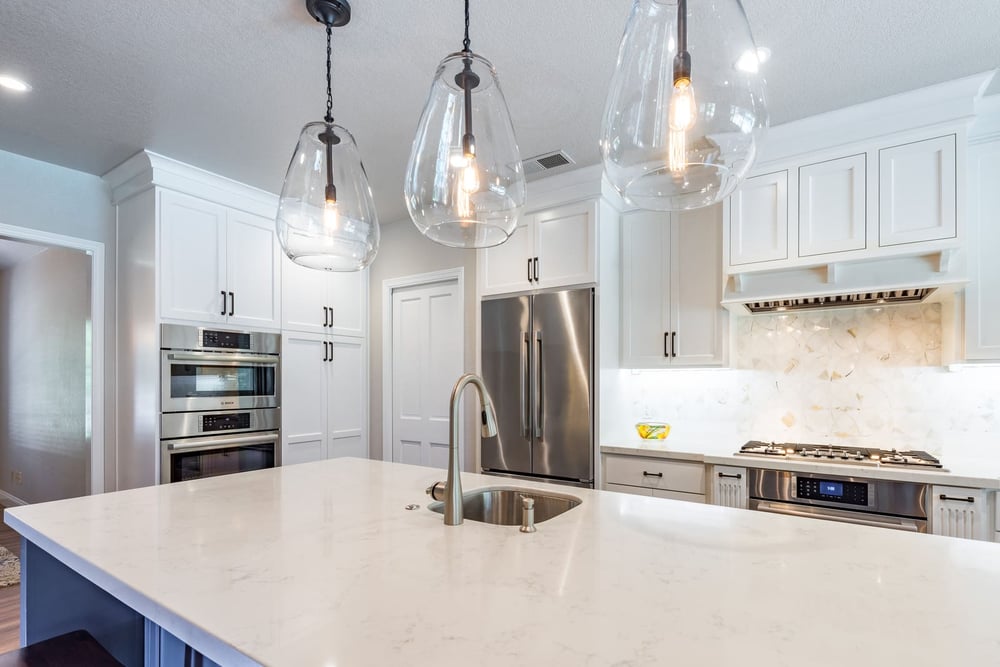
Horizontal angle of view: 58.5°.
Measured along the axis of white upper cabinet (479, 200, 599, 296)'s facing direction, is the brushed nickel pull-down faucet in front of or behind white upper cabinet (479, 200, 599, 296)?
in front

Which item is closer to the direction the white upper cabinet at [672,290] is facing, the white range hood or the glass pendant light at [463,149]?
the glass pendant light

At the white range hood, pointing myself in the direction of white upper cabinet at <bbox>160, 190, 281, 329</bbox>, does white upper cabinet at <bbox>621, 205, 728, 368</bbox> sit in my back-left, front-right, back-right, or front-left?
front-right

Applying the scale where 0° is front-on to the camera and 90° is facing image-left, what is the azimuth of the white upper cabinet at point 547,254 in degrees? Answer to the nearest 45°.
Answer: approximately 45°

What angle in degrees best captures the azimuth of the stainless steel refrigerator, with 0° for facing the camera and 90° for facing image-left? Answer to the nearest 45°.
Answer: approximately 45°

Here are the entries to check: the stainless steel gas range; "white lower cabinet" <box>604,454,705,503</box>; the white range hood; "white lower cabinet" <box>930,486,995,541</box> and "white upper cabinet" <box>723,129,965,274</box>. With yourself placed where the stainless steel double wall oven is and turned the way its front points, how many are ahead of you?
5

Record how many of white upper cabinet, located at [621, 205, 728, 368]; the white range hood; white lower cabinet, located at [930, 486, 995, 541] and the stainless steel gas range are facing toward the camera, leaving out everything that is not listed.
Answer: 4

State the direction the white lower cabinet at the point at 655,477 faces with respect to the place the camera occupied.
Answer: facing the viewer and to the left of the viewer

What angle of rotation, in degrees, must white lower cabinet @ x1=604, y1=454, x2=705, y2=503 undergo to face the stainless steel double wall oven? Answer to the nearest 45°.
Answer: approximately 45° to its right

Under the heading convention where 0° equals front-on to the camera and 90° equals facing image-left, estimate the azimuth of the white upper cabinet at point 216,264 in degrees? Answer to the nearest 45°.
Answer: approximately 315°

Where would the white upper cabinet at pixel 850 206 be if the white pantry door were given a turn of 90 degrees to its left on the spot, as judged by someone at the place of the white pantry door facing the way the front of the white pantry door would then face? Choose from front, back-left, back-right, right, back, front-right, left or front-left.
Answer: front

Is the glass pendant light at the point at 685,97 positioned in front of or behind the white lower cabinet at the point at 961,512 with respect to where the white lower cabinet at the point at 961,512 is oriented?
in front

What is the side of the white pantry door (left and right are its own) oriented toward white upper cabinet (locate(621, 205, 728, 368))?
left

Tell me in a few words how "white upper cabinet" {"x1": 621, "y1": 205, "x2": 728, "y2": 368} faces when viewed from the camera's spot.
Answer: facing the viewer
